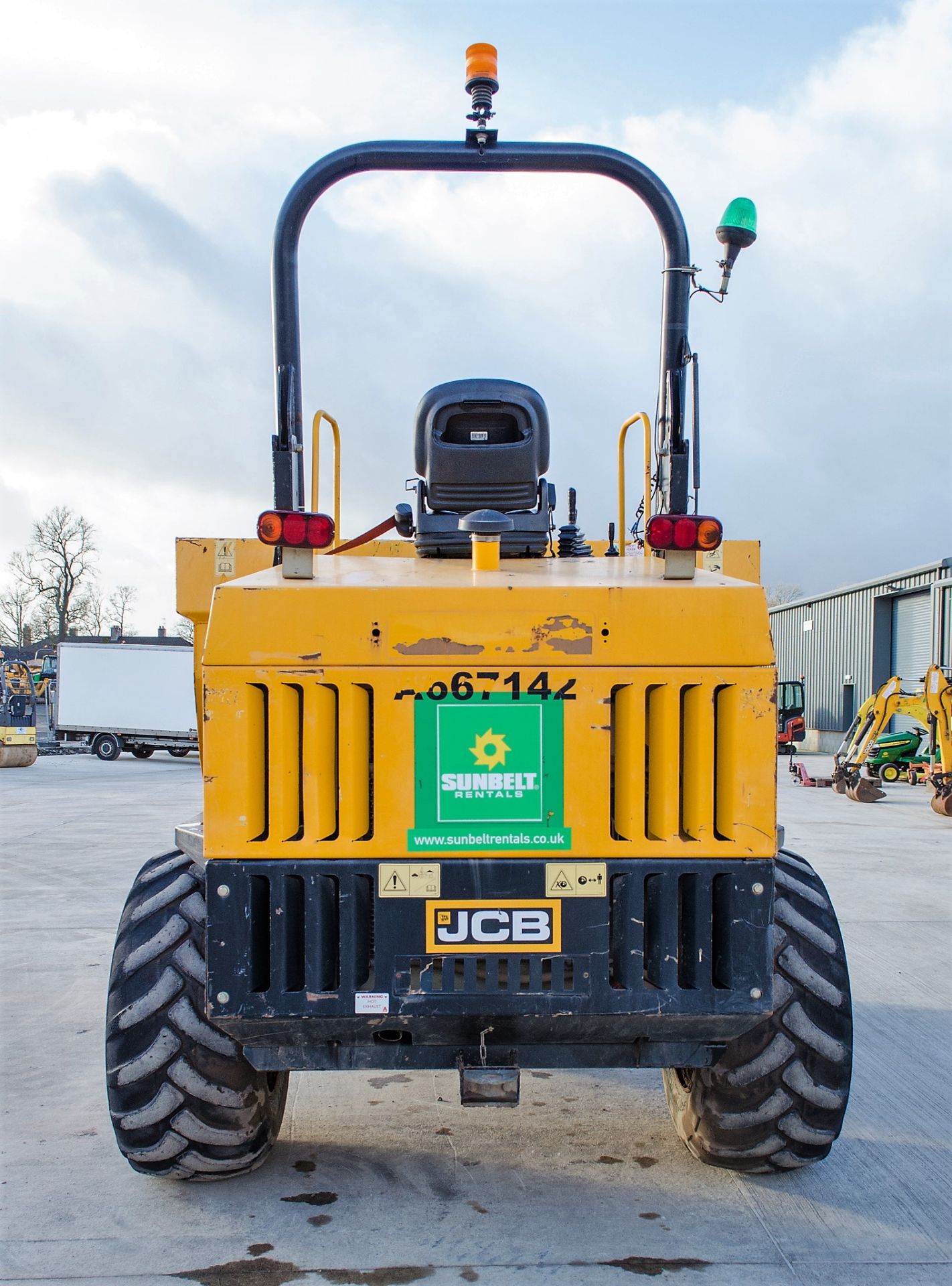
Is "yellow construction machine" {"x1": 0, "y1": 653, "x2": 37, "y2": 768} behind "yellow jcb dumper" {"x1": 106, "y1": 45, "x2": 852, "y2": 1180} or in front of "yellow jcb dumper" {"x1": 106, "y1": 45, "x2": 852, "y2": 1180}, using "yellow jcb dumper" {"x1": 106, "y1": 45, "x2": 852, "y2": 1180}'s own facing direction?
in front

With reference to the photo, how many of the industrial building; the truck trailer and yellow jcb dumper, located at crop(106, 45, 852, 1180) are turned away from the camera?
1

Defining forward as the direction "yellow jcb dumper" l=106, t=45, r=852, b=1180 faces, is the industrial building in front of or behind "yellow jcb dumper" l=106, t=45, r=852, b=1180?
in front

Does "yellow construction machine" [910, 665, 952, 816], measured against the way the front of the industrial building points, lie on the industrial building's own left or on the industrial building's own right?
on the industrial building's own left

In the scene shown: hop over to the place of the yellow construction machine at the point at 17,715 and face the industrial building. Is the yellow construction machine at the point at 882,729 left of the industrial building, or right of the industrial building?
right

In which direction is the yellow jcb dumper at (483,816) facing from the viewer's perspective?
away from the camera

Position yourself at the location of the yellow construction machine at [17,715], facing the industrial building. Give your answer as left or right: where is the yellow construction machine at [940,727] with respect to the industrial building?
right

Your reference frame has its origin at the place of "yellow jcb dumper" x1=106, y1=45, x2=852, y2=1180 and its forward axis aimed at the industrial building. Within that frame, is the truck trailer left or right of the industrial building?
left

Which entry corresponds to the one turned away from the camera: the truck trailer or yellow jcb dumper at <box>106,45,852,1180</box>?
the yellow jcb dumper
